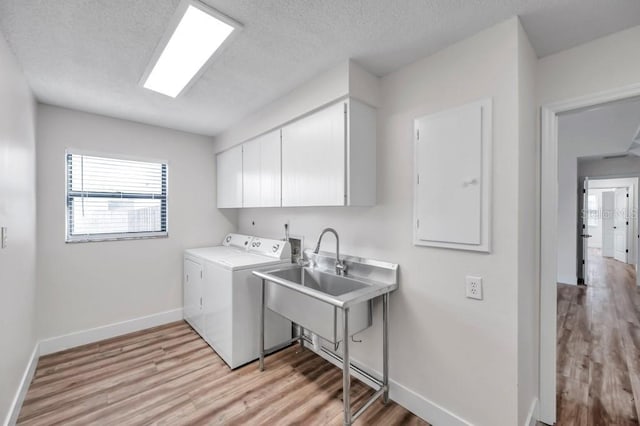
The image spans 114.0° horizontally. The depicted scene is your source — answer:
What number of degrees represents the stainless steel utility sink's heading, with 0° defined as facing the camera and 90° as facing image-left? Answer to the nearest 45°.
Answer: approximately 45°

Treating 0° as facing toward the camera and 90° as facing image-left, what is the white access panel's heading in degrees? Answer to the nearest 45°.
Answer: approximately 45°

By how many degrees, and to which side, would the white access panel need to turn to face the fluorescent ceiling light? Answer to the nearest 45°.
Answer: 0° — it already faces it

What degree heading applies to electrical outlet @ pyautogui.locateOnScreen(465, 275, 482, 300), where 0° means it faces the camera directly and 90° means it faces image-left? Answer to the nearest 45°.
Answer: approximately 45°

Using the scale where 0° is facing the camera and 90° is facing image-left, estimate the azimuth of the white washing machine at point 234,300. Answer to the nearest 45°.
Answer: approximately 45°
